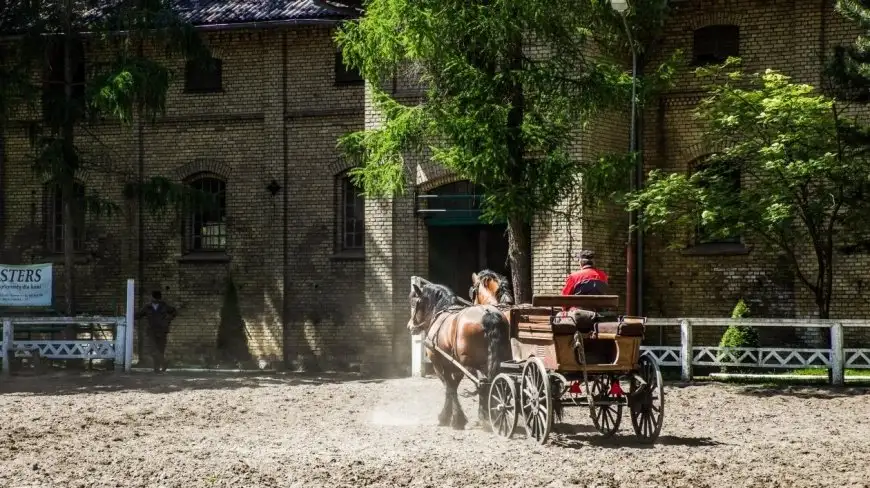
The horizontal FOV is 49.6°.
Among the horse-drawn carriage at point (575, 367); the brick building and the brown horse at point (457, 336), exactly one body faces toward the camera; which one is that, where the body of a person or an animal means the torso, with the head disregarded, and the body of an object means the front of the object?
the brick building

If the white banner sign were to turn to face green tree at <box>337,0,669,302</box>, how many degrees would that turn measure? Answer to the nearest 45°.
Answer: approximately 45° to its left

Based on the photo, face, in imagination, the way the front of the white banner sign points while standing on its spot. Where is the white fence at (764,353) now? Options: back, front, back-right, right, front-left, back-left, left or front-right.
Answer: front-left

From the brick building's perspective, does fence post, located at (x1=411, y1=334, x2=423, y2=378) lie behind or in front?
in front

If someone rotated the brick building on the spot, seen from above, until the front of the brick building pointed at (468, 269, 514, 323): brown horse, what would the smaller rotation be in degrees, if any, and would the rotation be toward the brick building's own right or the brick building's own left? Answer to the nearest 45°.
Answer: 0° — it already faces it

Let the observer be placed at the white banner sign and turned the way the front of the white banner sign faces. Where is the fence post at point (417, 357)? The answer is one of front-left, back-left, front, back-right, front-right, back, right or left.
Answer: front-left

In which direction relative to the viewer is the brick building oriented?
toward the camera
